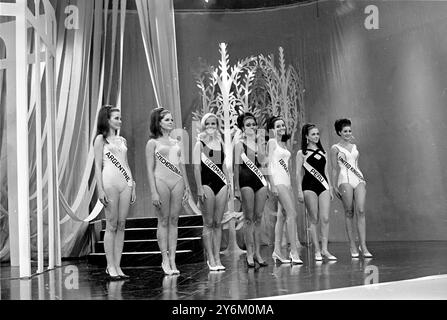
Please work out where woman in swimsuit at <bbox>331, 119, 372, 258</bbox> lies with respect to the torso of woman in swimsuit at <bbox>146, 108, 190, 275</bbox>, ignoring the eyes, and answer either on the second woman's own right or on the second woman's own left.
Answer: on the second woman's own left

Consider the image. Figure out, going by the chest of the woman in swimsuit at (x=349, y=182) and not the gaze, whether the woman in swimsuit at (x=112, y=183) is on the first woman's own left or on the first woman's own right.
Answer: on the first woman's own right

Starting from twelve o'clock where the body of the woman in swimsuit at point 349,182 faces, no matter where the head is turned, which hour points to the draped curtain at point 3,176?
The draped curtain is roughly at 4 o'clock from the woman in swimsuit.

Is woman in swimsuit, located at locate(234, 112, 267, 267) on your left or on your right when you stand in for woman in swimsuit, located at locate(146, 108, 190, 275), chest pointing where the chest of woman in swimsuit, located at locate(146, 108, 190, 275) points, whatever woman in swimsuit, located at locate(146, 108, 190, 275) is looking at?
on your left

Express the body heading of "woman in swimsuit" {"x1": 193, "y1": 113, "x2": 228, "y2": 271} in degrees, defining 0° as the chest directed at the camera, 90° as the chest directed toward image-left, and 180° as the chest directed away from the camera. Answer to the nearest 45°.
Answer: approximately 315°

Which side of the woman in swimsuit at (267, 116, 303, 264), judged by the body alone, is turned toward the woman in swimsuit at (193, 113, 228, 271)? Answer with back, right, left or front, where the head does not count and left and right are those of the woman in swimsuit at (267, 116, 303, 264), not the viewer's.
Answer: right
